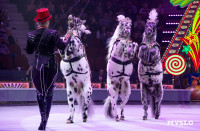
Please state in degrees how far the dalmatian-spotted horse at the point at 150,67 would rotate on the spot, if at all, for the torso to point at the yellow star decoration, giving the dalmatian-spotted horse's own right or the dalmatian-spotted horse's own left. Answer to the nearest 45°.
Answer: approximately 180°

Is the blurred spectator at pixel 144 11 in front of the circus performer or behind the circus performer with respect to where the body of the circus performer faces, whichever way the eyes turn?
in front

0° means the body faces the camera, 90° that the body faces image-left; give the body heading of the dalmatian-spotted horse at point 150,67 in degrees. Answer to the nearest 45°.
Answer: approximately 0°

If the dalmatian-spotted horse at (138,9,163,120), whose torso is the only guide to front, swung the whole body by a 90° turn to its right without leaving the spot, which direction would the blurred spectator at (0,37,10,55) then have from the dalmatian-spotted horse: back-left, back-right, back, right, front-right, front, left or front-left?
front-right

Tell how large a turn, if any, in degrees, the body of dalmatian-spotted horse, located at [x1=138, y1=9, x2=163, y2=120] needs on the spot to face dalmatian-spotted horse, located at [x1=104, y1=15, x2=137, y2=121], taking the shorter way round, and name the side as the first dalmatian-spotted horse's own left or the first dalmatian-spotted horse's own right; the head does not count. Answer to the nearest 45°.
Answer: approximately 45° to the first dalmatian-spotted horse's own right

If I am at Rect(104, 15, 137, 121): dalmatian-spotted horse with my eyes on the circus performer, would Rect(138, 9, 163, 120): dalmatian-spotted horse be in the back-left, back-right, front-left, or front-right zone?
back-left
